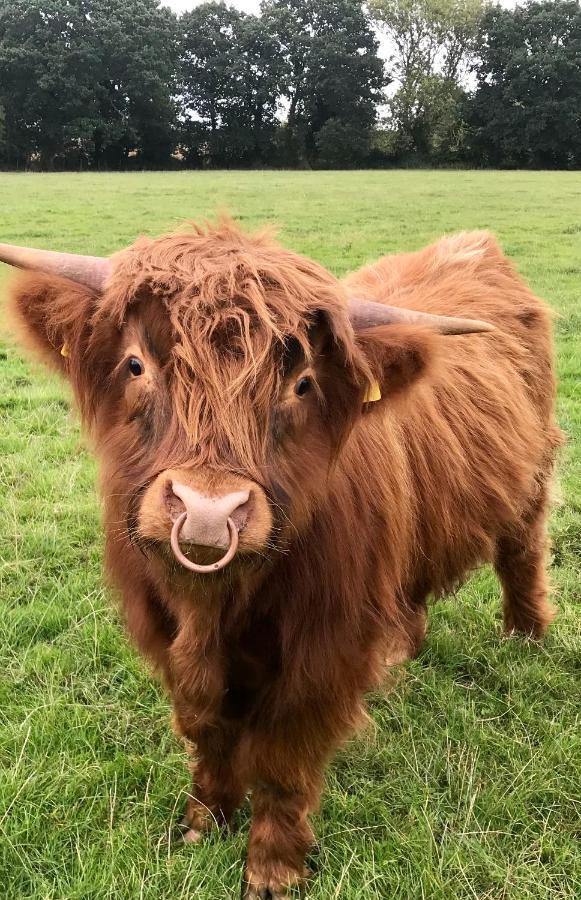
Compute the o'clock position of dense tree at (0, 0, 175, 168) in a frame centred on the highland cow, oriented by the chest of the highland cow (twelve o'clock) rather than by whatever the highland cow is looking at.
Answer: The dense tree is roughly at 4 o'clock from the highland cow.

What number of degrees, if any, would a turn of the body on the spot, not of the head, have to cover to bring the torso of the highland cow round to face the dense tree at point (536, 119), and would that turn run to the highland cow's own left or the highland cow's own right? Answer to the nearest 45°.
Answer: approximately 135° to the highland cow's own right

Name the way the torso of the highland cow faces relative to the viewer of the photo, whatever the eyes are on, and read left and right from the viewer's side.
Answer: facing the viewer and to the left of the viewer
